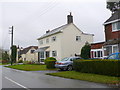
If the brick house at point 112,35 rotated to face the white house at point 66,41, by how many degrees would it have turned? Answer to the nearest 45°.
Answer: approximately 90° to its right

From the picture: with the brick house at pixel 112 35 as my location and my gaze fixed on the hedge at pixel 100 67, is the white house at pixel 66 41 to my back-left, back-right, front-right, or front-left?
back-right

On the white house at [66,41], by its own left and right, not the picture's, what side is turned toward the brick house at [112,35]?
left

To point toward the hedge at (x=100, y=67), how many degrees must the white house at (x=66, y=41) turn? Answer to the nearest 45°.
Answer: approximately 45° to its left

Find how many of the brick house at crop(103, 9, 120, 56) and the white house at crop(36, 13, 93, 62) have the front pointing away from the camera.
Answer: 0

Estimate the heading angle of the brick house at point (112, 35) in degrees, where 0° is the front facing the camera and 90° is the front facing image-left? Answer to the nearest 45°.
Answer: approximately 45°

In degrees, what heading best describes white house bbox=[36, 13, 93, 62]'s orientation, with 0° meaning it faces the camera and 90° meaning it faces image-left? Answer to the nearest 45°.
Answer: approximately 45°

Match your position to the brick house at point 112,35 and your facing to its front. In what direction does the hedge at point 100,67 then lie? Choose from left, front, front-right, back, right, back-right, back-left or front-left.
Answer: front-left
